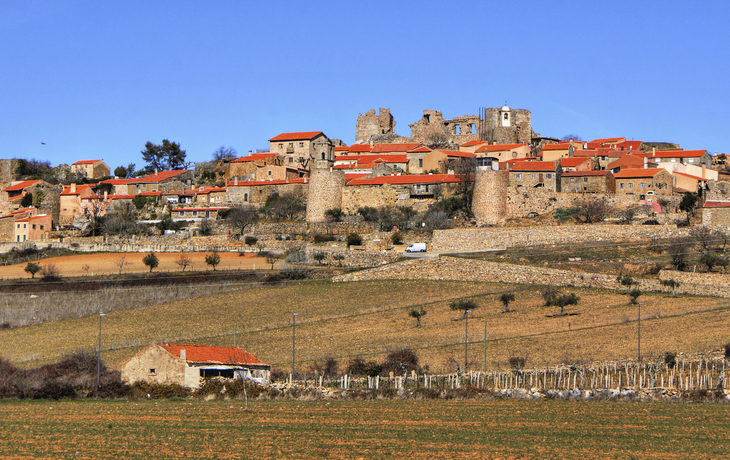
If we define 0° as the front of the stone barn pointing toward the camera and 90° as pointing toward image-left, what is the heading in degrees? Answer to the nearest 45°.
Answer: approximately 315°

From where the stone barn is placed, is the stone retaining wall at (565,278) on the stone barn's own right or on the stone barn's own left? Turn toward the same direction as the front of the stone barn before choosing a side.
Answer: on the stone barn's own left
